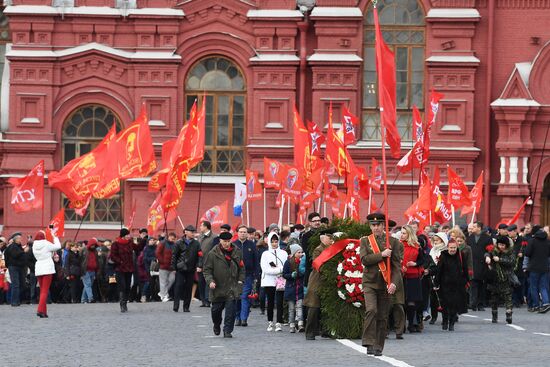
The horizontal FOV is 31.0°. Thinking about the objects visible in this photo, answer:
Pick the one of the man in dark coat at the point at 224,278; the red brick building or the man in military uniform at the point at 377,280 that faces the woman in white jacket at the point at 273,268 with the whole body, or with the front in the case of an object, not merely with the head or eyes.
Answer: the red brick building

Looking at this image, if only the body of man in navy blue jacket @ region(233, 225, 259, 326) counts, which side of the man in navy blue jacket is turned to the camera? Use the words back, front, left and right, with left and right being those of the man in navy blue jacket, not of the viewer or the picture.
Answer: front

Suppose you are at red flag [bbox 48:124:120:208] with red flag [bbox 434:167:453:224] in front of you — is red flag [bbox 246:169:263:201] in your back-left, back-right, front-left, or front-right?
front-left

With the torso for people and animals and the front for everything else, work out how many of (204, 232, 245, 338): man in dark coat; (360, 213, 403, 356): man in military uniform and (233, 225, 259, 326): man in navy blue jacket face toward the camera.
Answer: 3

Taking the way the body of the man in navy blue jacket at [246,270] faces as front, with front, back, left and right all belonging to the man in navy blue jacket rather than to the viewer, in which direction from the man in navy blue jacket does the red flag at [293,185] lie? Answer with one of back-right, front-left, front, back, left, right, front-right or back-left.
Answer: back

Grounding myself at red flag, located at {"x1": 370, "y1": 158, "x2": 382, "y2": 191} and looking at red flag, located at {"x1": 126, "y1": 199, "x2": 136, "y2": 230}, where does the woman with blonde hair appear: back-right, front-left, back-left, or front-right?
back-left

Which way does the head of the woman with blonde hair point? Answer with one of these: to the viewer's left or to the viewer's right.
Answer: to the viewer's left

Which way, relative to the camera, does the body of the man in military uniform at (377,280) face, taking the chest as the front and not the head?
toward the camera

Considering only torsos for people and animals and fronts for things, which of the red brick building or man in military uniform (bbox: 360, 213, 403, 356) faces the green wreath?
the red brick building

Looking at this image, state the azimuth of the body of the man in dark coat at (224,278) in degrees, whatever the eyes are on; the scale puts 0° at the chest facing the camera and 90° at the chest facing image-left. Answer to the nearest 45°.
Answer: approximately 0°

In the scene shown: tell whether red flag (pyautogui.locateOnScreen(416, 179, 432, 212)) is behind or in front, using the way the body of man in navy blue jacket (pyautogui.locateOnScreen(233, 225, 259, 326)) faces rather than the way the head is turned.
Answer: behind
